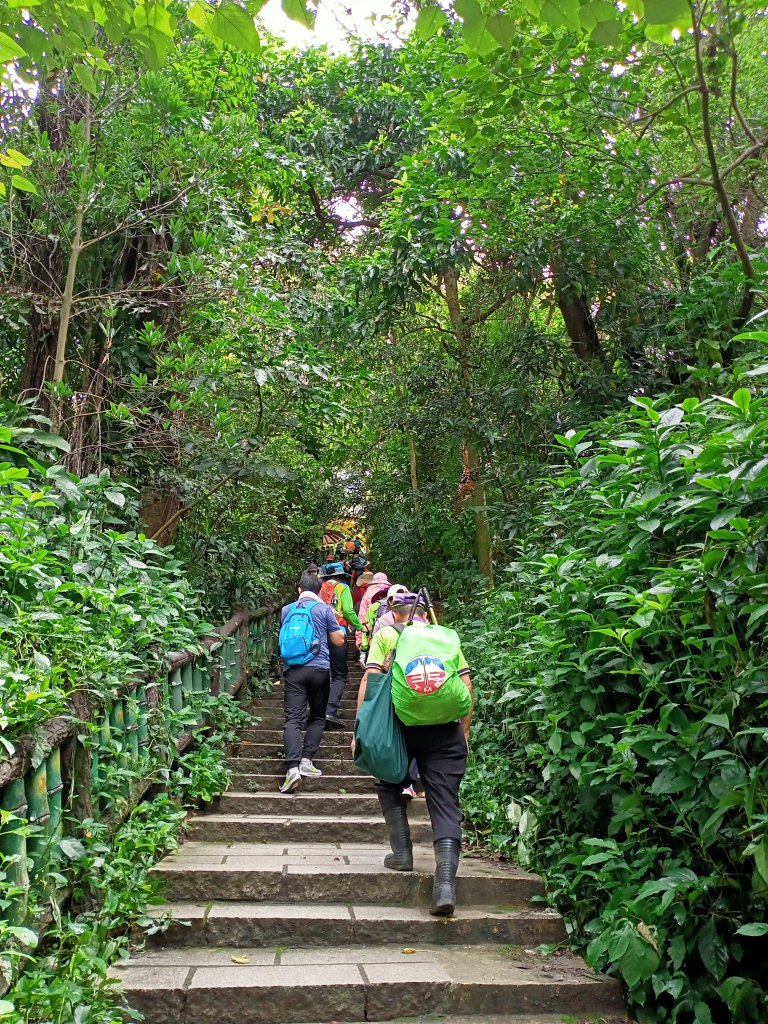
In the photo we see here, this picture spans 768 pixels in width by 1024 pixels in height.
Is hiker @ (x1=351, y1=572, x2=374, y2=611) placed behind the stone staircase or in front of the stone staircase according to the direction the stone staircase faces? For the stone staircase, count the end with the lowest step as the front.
behind

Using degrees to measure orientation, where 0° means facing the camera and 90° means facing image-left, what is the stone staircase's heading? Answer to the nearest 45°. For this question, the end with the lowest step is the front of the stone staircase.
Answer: approximately 0°

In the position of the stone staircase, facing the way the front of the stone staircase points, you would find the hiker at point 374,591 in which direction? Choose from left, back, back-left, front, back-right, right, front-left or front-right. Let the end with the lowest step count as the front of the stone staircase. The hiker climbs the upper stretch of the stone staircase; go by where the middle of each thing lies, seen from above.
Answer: back

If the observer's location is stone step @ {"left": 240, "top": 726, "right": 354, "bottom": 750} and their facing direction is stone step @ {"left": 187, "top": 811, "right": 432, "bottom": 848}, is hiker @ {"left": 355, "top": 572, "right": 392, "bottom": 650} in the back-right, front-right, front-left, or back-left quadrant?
back-left
